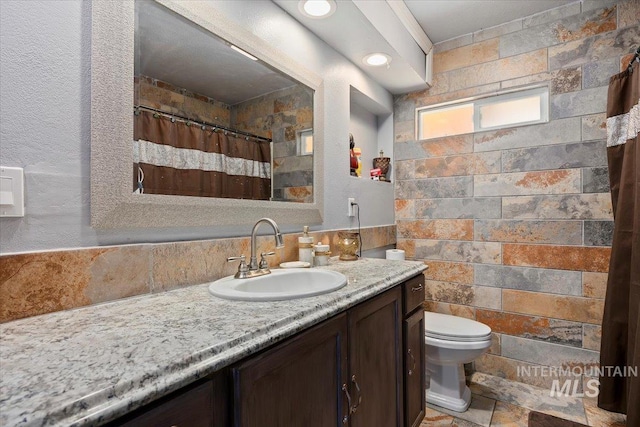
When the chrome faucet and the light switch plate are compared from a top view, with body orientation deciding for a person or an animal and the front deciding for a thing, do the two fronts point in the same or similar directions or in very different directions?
same or similar directions

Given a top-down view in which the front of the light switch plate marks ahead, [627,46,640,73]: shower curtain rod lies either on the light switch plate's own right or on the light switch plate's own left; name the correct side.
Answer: on the light switch plate's own left

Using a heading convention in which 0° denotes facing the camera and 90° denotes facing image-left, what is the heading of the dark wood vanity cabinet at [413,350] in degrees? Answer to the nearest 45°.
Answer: approximately 270°

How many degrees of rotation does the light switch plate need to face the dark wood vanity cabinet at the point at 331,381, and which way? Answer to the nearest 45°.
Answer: approximately 45° to its left

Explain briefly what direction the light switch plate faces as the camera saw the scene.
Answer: facing the viewer

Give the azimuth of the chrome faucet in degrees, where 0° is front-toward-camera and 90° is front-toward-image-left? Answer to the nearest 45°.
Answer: approximately 315°

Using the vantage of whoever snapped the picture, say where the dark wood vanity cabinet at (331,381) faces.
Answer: facing the viewer and to the right of the viewer

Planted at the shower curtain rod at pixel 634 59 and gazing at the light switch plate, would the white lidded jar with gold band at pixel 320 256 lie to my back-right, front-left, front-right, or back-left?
front-right
